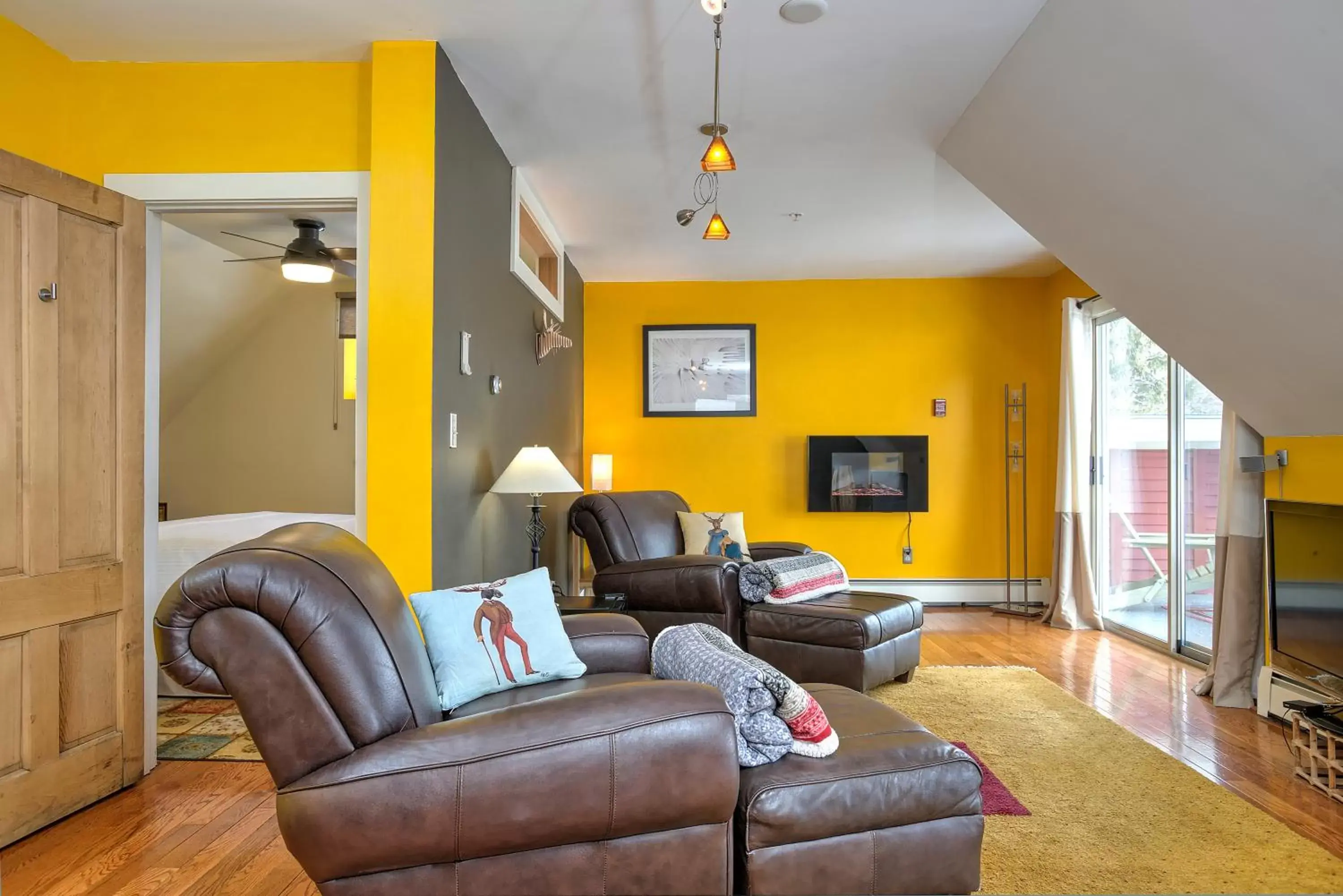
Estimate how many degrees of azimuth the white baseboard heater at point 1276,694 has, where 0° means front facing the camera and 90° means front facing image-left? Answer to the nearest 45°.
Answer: approximately 45°

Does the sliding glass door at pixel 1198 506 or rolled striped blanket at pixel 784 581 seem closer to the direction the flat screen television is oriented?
the rolled striped blanket

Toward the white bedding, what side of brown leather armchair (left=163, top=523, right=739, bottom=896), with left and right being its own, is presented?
left

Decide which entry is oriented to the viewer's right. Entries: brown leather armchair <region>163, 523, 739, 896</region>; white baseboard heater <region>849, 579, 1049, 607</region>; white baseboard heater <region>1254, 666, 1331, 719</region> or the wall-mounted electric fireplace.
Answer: the brown leather armchair

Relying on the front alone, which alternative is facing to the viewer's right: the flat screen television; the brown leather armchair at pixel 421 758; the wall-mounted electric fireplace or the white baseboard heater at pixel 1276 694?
the brown leather armchair

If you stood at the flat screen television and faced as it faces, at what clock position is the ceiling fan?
The ceiling fan is roughly at 1 o'clock from the flat screen television.

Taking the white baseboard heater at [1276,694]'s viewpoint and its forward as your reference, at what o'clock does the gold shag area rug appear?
The gold shag area rug is roughly at 11 o'clock from the white baseboard heater.

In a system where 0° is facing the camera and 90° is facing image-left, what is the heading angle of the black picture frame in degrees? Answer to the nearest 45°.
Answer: approximately 0°

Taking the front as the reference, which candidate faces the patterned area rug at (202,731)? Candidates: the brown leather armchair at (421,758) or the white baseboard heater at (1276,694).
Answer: the white baseboard heater

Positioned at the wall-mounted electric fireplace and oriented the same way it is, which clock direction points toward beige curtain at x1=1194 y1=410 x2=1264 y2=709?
The beige curtain is roughly at 11 o'clock from the wall-mounted electric fireplace.

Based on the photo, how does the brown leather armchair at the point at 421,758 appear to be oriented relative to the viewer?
to the viewer's right
